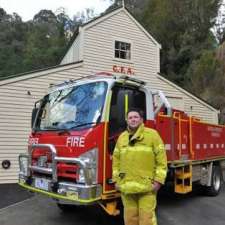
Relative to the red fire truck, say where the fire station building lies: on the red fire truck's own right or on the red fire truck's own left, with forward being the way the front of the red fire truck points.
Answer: on the red fire truck's own right

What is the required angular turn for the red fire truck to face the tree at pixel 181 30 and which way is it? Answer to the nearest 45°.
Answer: approximately 135° to its right

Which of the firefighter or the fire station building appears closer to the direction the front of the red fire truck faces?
the firefighter

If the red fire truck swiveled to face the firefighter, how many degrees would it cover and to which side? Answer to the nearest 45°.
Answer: approximately 90° to its left

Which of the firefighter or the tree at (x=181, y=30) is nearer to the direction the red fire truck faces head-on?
the firefighter

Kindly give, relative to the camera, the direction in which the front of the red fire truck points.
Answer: facing the viewer and to the left of the viewer
